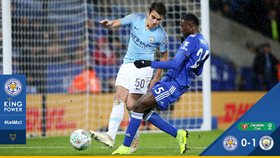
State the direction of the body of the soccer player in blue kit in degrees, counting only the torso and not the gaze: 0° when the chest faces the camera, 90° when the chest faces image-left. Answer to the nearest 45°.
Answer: approximately 90°

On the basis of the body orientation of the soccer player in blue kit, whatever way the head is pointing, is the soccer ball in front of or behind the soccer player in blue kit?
in front

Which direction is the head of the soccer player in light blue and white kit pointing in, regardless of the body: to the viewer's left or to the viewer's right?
to the viewer's left
